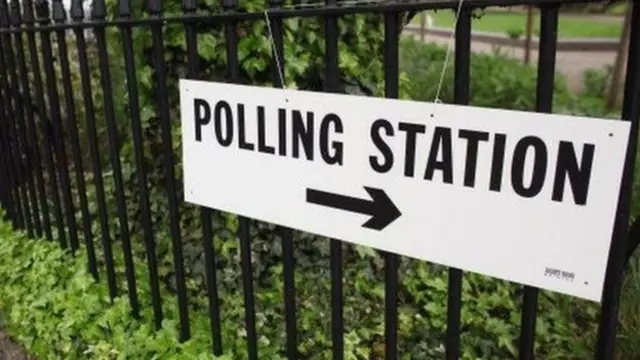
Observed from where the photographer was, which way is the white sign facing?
facing the viewer and to the left of the viewer
